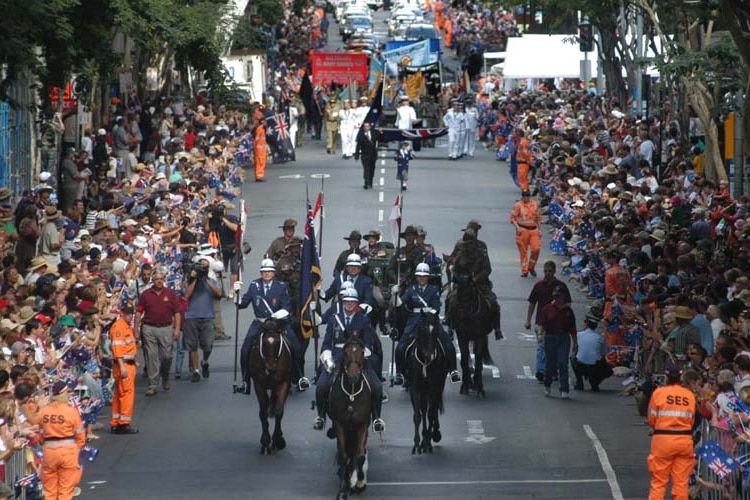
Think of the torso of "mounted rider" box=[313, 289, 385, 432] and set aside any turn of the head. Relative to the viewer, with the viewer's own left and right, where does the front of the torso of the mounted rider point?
facing the viewer

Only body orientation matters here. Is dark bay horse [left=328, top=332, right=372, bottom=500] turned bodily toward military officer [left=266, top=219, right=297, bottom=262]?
no

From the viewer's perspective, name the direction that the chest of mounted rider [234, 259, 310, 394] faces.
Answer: toward the camera

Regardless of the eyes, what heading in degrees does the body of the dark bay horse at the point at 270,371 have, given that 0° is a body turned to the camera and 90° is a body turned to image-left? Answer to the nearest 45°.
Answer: approximately 0°

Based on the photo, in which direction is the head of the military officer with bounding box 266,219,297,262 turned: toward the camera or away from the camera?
toward the camera

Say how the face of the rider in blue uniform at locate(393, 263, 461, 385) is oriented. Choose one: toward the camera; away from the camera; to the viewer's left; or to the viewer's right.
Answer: toward the camera

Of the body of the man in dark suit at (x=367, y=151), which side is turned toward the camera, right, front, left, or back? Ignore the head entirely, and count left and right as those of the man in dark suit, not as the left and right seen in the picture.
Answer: front

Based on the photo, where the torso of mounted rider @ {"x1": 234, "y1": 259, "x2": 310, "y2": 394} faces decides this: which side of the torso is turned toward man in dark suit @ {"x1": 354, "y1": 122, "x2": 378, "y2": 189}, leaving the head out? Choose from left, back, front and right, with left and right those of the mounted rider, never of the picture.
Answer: back

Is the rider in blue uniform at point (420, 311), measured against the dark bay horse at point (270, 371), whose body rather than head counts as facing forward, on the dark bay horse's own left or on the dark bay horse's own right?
on the dark bay horse's own left

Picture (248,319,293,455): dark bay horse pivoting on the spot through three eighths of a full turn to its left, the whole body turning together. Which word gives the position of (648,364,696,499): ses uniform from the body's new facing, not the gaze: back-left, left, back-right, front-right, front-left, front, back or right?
right

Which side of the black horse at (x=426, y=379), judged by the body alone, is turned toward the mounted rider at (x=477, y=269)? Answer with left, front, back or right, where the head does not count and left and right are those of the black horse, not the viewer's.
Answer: back

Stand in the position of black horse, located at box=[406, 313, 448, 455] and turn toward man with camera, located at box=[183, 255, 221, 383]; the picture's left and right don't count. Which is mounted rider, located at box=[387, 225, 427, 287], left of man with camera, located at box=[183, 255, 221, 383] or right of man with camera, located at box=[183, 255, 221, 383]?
right

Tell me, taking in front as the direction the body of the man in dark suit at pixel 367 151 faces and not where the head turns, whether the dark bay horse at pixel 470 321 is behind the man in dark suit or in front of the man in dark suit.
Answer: in front

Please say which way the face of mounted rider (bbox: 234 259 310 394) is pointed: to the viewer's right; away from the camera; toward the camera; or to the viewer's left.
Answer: toward the camera

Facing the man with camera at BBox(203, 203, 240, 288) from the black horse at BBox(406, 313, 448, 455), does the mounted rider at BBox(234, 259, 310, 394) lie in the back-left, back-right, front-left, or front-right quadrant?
front-left

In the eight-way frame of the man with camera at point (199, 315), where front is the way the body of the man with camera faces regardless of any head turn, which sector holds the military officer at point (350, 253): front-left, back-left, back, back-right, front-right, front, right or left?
left

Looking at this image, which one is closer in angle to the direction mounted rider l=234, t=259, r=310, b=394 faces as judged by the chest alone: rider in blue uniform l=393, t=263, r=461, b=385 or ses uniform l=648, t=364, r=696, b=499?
the ses uniform
